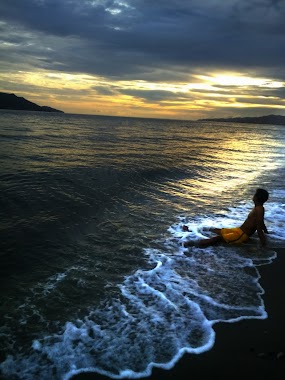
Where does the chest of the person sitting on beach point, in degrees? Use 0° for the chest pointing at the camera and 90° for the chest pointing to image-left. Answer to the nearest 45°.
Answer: approximately 90°

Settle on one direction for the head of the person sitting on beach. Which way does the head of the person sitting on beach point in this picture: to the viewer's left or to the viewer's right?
to the viewer's left
